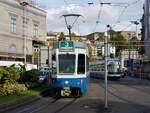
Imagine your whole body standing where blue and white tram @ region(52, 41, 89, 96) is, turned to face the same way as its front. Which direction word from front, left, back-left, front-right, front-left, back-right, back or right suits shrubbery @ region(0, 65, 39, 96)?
right

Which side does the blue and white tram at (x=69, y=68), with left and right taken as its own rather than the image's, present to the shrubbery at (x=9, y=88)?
right

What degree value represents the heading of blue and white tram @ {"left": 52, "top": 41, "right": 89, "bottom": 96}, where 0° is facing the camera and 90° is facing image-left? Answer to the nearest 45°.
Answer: approximately 0°
